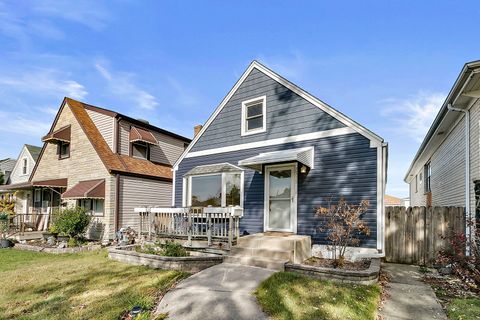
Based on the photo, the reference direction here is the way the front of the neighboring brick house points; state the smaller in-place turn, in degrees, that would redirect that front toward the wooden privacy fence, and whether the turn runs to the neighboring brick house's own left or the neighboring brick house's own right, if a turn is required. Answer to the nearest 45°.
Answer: approximately 90° to the neighboring brick house's own left

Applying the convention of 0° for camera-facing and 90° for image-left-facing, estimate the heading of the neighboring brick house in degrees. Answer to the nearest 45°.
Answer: approximately 45°

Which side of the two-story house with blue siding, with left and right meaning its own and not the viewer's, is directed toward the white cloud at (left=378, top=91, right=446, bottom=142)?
back
